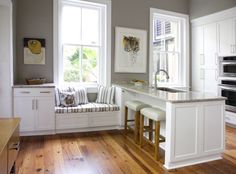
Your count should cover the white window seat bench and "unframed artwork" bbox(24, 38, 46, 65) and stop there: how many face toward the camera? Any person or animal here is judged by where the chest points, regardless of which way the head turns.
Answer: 2

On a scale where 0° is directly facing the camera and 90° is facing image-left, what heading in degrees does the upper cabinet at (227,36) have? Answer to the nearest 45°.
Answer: approximately 45°

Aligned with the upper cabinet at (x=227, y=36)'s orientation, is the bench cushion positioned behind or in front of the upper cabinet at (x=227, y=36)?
in front

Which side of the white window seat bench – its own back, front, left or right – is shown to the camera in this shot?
front

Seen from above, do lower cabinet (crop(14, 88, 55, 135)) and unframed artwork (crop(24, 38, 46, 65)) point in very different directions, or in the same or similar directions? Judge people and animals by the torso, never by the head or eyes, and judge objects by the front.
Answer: same or similar directions

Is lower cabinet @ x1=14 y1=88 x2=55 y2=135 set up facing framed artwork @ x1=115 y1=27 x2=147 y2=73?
no

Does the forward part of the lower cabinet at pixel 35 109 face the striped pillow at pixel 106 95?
no

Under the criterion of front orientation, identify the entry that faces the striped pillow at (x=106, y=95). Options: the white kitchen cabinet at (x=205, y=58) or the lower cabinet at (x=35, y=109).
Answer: the white kitchen cabinet

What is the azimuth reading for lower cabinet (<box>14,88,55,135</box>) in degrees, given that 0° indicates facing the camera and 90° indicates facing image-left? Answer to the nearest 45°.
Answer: approximately 0°

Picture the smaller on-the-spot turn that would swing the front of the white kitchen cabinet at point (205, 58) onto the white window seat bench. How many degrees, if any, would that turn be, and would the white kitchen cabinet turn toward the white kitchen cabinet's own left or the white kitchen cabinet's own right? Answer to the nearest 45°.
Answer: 0° — it already faces it

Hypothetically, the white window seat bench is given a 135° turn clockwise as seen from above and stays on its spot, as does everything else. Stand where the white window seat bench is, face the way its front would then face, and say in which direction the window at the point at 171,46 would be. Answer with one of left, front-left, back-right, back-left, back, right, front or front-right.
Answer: right
